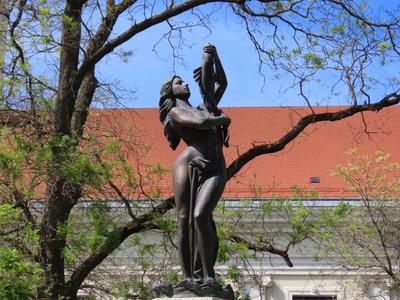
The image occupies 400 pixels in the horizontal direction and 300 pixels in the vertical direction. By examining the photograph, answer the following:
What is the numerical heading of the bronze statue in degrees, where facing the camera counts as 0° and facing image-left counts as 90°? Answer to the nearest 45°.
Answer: approximately 315°
